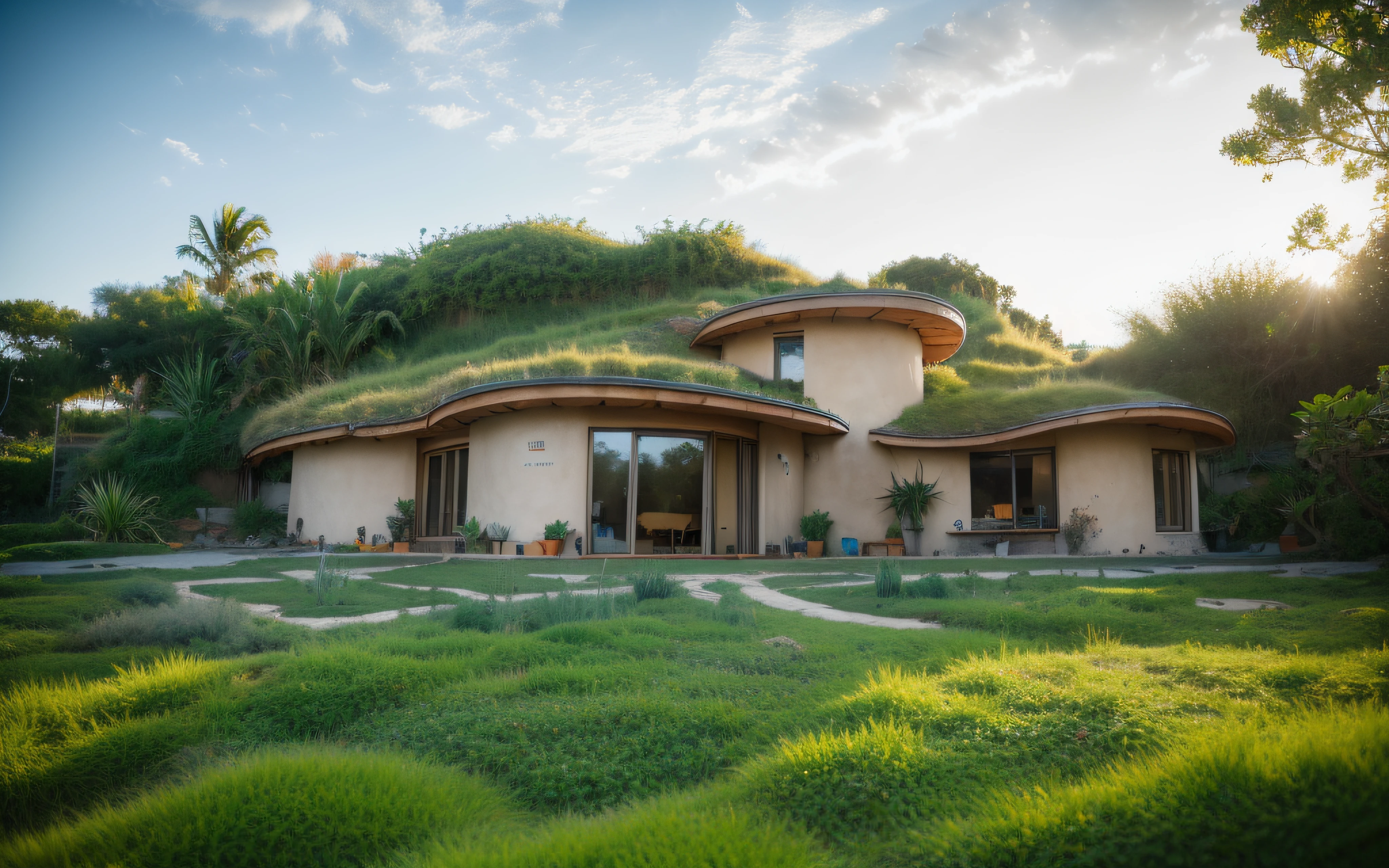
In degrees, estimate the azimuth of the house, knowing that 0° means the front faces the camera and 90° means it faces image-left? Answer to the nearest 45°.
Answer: approximately 0°

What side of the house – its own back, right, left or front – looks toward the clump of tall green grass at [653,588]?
front

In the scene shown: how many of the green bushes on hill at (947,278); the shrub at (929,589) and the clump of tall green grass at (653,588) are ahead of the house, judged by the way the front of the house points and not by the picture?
2

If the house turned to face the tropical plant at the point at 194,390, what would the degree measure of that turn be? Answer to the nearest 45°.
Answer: approximately 90° to its right

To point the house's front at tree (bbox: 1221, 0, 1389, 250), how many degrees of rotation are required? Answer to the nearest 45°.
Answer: approximately 45° to its left

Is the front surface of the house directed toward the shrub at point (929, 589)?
yes

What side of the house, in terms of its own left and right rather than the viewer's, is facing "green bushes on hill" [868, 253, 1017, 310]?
back

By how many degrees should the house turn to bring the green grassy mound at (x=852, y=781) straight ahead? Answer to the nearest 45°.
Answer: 0° — it already faces it

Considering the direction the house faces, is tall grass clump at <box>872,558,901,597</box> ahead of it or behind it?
ahead

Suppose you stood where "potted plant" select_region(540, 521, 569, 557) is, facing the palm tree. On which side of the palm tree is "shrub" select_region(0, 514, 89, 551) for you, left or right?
left
